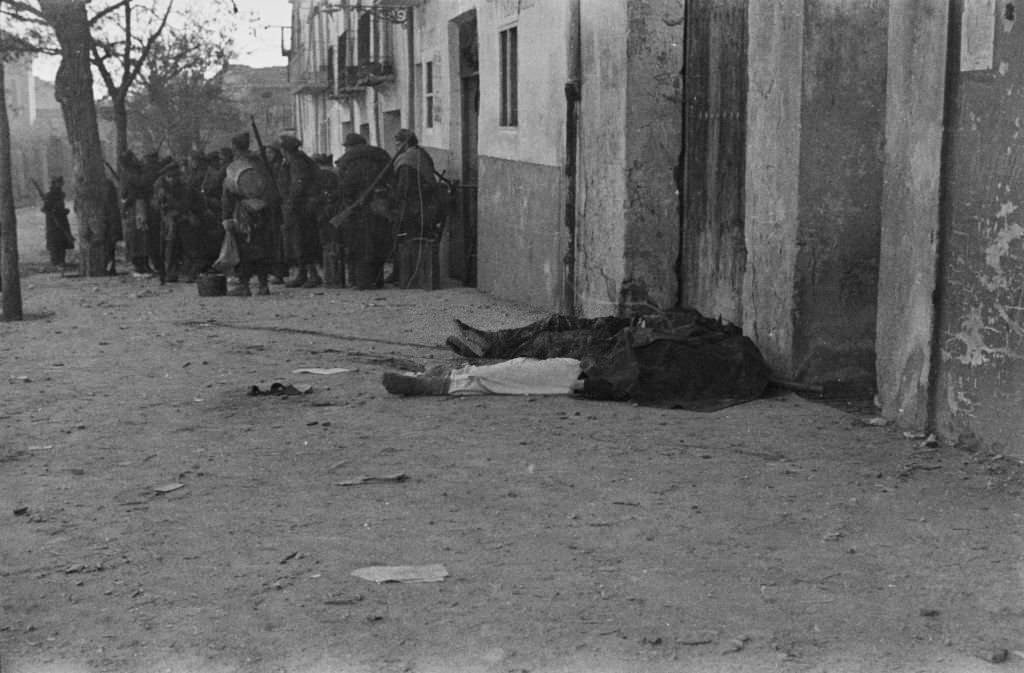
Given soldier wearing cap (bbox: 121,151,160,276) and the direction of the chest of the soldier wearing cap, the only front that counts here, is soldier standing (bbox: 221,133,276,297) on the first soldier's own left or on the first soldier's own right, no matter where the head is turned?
on the first soldier's own right

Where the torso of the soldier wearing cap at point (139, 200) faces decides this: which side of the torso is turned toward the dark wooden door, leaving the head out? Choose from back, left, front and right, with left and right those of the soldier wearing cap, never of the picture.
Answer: right

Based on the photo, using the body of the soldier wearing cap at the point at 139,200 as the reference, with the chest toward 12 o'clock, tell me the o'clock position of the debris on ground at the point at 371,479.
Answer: The debris on ground is roughly at 3 o'clock from the soldier wearing cap.
